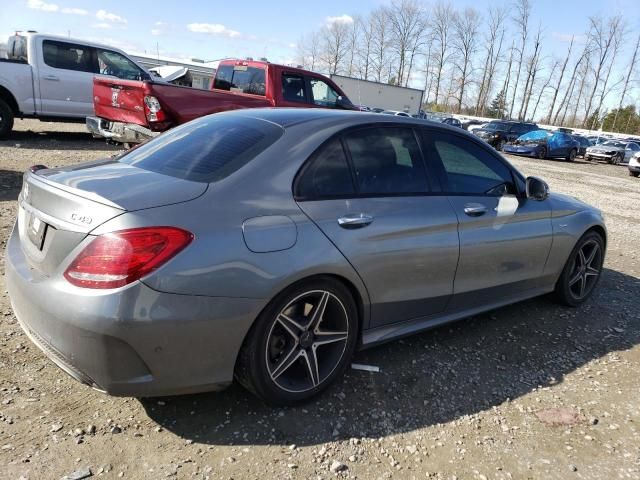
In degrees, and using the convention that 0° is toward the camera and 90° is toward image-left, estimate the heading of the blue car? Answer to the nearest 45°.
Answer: approximately 45°

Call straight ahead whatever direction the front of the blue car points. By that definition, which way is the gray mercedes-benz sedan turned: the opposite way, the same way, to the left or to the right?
the opposite way

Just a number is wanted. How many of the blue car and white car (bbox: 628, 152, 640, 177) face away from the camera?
0

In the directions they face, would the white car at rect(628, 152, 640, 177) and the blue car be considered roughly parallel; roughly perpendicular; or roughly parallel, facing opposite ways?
roughly parallel

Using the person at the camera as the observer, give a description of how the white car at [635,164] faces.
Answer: facing the viewer and to the left of the viewer

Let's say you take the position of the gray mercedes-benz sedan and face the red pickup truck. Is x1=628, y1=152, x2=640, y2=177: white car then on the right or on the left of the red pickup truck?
right

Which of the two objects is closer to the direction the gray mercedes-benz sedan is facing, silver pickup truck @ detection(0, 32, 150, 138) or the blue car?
the blue car

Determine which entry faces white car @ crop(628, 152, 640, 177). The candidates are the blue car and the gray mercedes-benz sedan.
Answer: the gray mercedes-benz sedan

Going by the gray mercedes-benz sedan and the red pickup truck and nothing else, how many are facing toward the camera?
0

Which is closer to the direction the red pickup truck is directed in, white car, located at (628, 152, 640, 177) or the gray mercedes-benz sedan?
the white car

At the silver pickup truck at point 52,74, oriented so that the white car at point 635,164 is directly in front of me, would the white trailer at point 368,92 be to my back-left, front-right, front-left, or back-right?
front-left

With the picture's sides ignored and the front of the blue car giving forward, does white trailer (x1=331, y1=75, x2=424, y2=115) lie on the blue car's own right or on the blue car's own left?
on the blue car's own right

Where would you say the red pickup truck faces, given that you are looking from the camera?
facing away from the viewer and to the right of the viewer

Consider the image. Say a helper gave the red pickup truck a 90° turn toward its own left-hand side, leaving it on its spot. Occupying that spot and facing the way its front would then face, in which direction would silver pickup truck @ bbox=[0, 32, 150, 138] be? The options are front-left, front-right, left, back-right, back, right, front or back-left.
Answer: front

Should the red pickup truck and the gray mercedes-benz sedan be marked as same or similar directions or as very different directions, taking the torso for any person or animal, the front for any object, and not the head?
same or similar directions

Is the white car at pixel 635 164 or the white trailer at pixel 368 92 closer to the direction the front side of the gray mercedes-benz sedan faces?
the white car

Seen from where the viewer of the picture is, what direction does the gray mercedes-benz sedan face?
facing away from the viewer and to the right of the viewer

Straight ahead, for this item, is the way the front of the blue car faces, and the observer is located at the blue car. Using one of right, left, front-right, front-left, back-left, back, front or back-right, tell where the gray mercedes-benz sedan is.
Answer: front-left

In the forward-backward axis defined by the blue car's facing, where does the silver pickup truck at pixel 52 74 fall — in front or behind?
in front
